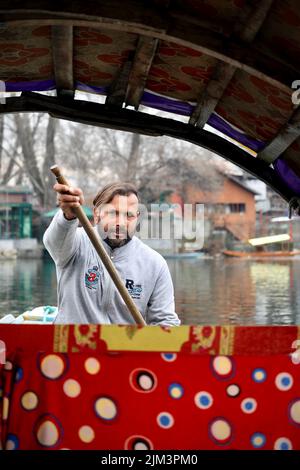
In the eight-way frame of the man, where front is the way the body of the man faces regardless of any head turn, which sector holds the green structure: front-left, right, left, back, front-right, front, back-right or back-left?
back

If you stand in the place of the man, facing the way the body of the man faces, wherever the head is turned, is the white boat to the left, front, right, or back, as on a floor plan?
back

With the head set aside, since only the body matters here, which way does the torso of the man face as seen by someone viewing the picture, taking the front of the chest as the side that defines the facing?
toward the camera
